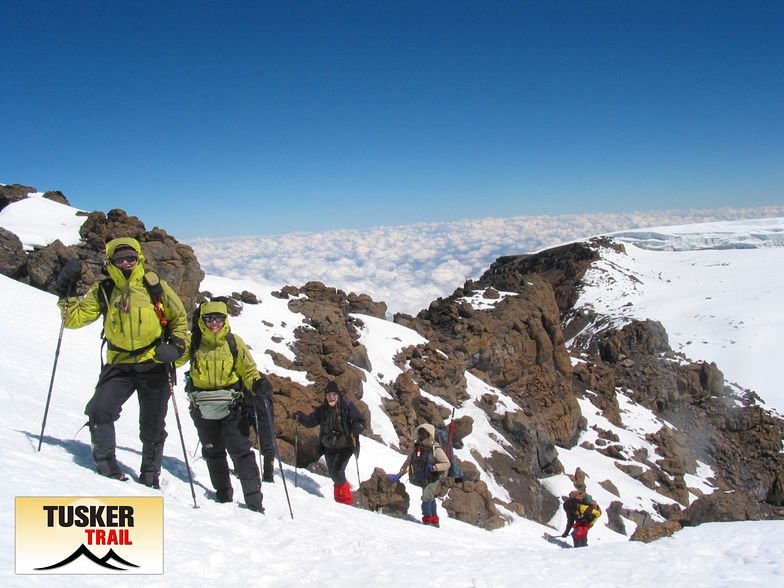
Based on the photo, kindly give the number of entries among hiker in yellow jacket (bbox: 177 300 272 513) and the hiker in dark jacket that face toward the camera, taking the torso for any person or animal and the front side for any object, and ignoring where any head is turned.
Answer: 2

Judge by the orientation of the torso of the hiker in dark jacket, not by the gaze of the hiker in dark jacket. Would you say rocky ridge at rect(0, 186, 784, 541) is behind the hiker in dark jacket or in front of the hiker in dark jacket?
behind

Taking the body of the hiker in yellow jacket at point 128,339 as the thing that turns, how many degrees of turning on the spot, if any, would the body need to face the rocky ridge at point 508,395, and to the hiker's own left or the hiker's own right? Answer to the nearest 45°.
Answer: approximately 135° to the hiker's own left

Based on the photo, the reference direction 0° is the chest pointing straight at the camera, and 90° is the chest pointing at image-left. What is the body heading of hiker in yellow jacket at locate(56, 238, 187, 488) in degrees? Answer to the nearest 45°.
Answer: approximately 0°

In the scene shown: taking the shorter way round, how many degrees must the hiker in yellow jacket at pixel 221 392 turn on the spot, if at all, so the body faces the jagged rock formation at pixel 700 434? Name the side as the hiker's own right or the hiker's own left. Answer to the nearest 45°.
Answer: approximately 135° to the hiker's own left

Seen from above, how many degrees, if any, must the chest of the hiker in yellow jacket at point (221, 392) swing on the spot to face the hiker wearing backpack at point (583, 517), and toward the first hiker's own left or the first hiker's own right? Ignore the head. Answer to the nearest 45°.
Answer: approximately 135° to the first hiker's own left

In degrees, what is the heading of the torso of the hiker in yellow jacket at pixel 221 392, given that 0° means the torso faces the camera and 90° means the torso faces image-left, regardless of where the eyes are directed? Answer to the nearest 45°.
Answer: approximately 0°
